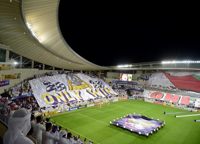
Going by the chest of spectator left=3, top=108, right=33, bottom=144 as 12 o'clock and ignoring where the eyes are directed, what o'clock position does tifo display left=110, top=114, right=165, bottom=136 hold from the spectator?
The tifo display is roughly at 12 o'clock from the spectator.

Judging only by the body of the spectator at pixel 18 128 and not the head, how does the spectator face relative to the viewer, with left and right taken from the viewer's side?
facing away from the viewer and to the right of the viewer
